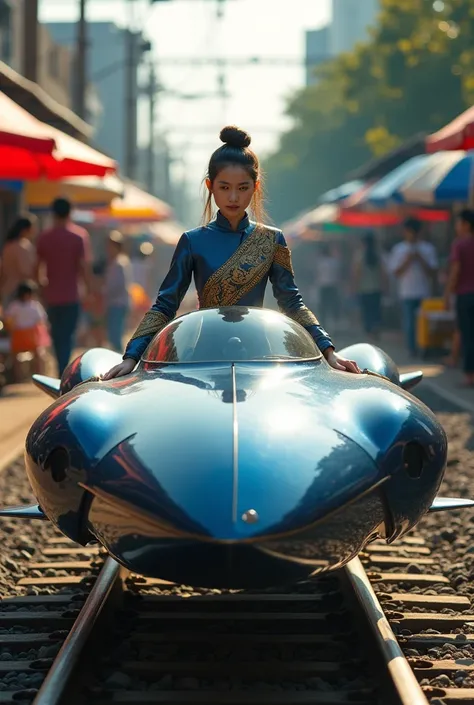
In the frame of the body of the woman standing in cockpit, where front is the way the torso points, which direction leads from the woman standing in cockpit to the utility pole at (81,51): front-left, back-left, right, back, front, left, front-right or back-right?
back

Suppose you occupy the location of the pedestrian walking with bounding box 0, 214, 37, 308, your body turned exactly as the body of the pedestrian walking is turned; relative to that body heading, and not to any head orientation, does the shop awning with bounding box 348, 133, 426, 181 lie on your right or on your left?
on your left

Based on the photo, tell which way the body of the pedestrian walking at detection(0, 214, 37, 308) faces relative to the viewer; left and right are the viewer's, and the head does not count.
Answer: facing to the right of the viewer

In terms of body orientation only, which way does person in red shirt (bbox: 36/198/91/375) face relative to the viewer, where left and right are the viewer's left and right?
facing away from the viewer

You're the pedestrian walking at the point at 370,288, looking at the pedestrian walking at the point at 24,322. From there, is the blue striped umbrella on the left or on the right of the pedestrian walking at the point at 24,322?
left

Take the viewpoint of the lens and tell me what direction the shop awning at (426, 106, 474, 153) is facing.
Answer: facing to the left of the viewer

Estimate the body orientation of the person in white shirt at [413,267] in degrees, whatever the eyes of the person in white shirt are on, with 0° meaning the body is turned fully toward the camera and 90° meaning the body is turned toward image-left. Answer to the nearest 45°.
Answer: approximately 0°

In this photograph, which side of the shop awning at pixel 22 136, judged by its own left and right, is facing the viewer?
right

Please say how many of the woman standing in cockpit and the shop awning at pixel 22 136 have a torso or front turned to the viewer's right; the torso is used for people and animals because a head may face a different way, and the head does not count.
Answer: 1

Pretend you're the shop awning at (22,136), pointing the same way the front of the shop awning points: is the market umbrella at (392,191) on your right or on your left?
on your left

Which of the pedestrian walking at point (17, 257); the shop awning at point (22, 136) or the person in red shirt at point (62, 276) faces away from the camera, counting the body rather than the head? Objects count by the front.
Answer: the person in red shirt

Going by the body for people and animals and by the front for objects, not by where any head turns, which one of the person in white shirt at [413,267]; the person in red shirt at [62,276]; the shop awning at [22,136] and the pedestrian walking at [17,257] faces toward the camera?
the person in white shirt
